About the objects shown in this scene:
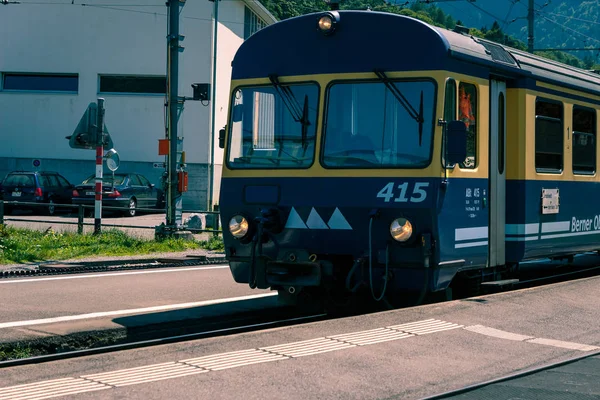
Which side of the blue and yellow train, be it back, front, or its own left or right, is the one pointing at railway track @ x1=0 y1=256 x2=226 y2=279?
right

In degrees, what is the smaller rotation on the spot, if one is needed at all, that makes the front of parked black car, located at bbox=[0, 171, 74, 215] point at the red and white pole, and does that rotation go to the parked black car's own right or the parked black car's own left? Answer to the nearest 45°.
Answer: approximately 135° to the parked black car's own right

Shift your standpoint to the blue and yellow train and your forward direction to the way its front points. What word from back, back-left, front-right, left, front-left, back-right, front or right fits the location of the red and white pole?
right

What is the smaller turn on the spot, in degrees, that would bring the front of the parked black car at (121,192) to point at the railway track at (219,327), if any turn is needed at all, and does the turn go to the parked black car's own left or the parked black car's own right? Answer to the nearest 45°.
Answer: approximately 135° to the parked black car's own right

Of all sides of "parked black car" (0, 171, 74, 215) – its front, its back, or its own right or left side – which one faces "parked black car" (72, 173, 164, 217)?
right

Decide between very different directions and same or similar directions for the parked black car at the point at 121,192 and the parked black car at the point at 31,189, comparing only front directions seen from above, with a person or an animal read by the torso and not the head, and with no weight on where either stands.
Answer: same or similar directions

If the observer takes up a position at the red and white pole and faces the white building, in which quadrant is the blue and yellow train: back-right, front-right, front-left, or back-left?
back-right

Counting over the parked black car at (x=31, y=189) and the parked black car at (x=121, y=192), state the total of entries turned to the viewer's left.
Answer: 0

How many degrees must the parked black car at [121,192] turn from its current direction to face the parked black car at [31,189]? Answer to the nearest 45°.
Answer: approximately 135° to its left

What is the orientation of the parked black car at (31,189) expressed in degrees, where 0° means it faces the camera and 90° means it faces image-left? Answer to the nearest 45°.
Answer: approximately 225°

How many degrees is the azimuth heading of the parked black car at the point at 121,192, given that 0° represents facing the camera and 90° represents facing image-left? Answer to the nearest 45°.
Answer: approximately 225°

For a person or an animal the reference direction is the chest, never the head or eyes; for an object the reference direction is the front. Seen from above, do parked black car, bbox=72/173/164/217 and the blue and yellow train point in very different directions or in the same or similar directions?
very different directions

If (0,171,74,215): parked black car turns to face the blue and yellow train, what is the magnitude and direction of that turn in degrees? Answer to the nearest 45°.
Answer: approximately 135° to its right
